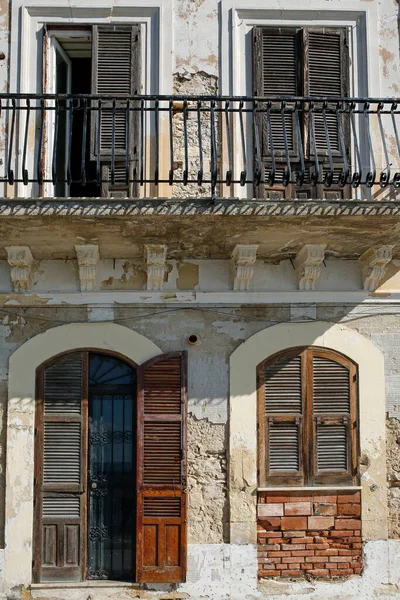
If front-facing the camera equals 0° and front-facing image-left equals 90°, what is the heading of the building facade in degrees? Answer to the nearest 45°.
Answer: approximately 0°
